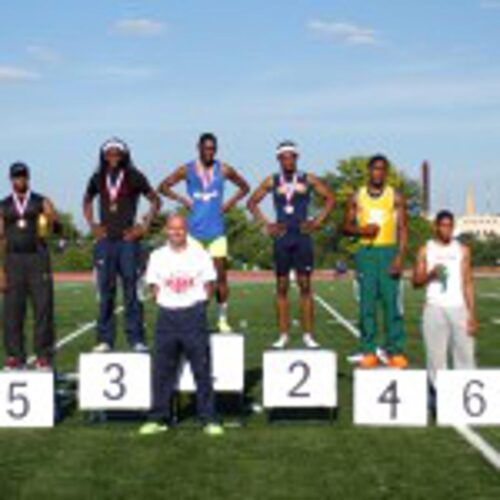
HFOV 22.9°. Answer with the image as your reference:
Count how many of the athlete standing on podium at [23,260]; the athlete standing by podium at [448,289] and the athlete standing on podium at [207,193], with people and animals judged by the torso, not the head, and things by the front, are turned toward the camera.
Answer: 3

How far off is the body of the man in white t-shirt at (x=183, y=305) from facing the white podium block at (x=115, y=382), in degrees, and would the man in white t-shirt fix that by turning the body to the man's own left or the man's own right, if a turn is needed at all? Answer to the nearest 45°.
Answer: approximately 135° to the man's own right

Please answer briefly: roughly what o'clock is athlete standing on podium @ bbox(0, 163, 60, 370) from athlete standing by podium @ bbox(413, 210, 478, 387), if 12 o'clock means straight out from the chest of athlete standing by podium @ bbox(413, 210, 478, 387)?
athlete standing on podium @ bbox(0, 163, 60, 370) is roughly at 3 o'clock from athlete standing by podium @ bbox(413, 210, 478, 387).

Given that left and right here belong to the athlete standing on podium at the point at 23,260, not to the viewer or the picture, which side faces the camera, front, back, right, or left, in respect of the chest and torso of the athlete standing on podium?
front

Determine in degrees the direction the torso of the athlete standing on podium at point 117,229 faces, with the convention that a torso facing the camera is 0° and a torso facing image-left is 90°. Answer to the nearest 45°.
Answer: approximately 0°

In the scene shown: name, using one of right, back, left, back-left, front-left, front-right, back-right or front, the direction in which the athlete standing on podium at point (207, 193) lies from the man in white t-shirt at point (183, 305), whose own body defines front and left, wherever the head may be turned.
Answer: back

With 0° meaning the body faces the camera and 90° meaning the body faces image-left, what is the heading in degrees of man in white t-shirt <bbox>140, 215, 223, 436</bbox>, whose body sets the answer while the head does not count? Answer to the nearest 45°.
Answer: approximately 0°

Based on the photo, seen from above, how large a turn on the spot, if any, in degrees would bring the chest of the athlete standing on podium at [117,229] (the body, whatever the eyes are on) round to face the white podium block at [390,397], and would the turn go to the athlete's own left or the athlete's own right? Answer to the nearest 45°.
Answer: approximately 45° to the athlete's own left
